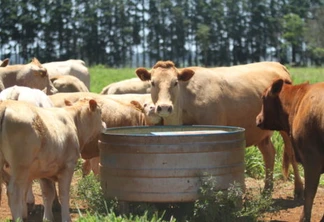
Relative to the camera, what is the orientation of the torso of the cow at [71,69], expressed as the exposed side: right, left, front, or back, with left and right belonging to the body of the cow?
left

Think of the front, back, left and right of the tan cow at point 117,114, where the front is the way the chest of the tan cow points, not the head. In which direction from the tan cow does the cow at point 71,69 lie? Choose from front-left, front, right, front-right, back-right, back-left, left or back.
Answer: left

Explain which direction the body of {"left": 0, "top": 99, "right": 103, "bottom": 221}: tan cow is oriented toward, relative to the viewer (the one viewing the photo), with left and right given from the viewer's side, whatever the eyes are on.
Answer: facing away from the viewer and to the right of the viewer

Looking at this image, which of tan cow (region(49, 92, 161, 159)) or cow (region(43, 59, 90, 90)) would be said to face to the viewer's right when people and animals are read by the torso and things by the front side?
the tan cow

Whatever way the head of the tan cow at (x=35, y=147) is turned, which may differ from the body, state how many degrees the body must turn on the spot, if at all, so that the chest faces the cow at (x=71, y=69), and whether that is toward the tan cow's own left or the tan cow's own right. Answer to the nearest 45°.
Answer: approximately 45° to the tan cow's own left

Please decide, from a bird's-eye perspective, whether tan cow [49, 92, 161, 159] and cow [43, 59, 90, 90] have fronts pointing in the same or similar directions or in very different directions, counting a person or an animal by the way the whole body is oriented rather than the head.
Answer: very different directions

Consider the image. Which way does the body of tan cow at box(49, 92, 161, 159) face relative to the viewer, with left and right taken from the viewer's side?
facing to the right of the viewer

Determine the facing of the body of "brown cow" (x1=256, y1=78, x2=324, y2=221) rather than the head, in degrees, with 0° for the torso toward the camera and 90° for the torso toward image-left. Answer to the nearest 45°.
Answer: approximately 90°

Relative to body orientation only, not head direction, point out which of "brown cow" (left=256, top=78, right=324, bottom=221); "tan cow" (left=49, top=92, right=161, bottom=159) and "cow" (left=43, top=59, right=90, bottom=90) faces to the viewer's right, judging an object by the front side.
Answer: the tan cow
